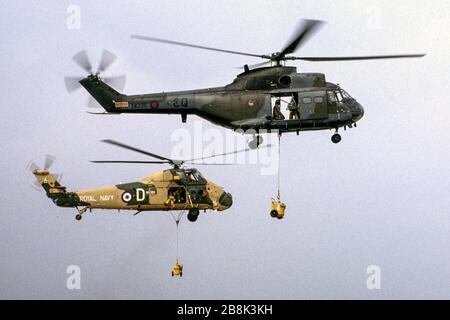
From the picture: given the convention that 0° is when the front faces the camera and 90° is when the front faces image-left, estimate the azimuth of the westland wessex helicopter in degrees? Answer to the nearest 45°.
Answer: approximately 270°

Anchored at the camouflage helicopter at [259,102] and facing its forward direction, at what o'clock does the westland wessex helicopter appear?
The westland wessex helicopter is roughly at 7 o'clock from the camouflage helicopter.

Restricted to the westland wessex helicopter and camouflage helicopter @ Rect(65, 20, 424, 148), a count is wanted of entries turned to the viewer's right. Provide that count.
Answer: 2

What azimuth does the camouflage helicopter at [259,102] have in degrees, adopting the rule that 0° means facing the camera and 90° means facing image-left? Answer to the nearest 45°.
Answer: approximately 270°

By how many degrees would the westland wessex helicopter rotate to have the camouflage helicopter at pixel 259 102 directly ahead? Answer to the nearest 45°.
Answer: approximately 45° to its right

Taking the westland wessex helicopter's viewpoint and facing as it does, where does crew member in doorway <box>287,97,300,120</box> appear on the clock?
The crew member in doorway is roughly at 1 o'clock from the westland wessex helicopter.
